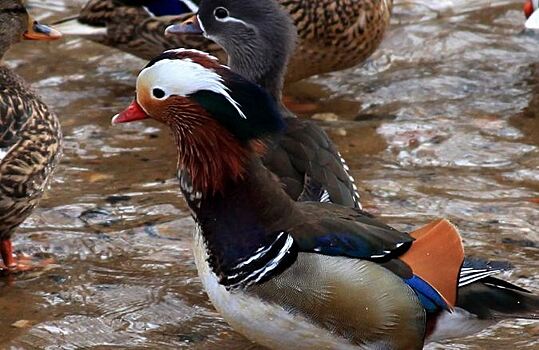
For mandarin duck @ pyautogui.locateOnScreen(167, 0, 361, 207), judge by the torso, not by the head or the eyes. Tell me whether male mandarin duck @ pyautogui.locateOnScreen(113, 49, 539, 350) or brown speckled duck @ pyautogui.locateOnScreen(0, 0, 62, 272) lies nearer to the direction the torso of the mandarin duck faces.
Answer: the brown speckled duck

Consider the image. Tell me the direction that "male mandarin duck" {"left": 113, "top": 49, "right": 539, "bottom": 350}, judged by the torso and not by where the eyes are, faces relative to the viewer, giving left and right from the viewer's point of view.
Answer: facing to the left of the viewer

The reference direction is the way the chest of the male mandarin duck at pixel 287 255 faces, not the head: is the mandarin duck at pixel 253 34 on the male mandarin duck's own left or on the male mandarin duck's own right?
on the male mandarin duck's own right

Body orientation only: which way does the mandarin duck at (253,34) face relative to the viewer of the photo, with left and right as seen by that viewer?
facing to the left of the viewer

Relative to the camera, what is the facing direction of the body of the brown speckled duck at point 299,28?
to the viewer's right

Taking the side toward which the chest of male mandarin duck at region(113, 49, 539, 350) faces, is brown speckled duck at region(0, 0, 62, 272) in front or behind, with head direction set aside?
in front

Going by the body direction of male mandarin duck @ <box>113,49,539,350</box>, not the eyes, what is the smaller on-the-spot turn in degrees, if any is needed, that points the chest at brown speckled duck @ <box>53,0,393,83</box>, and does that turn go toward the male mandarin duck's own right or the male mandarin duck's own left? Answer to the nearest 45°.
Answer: approximately 90° to the male mandarin duck's own right

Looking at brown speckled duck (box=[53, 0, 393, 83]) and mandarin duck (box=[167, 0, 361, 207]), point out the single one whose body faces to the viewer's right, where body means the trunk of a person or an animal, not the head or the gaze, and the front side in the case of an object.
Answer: the brown speckled duck

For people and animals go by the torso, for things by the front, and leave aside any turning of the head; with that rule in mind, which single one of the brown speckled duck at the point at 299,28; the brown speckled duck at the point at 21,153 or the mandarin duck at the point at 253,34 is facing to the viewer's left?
the mandarin duck
